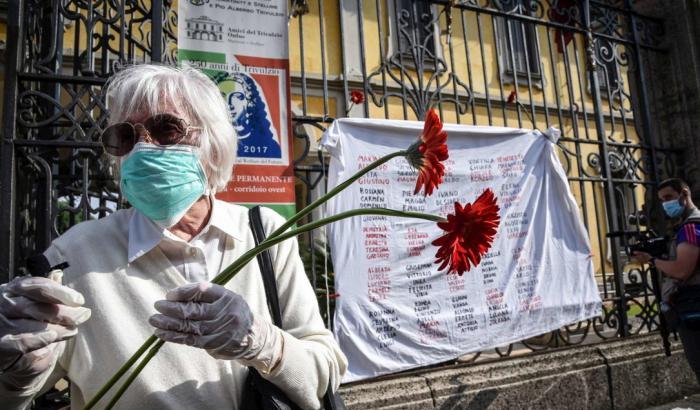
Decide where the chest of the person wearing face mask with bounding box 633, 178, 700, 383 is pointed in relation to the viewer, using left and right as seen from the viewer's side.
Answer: facing to the left of the viewer

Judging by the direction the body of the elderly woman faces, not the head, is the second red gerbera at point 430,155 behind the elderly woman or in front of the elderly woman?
in front

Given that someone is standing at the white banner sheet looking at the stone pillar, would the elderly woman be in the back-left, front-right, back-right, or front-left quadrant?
back-right

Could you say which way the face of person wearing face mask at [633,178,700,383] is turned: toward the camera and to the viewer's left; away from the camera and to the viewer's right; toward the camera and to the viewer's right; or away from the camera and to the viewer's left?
toward the camera and to the viewer's left

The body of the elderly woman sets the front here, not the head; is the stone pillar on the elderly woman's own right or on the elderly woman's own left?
on the elderly woman's own left

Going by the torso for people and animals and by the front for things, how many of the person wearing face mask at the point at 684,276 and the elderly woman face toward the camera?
1

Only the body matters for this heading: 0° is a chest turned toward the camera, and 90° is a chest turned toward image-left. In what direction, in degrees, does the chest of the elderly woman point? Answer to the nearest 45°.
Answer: approximately 0°

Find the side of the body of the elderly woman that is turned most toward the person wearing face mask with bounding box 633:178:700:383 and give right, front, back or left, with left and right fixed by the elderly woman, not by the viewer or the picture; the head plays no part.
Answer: left

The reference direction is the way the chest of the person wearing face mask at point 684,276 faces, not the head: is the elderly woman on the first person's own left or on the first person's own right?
on the first person's own left
